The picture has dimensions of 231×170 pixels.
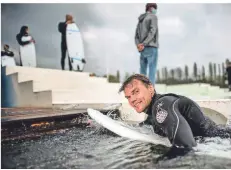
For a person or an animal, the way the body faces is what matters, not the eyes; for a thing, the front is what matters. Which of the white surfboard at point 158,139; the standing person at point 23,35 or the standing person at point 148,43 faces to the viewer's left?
the white surfboard

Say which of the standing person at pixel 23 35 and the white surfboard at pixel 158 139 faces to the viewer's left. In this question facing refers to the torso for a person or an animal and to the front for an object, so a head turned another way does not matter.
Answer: the white surfboard

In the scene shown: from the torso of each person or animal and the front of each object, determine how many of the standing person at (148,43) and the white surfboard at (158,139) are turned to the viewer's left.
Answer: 1

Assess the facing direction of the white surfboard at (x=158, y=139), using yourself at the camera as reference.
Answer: facing to the left of the viewer

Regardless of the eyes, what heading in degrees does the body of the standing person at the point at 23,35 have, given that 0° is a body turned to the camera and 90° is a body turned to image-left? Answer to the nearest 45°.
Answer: approximately 315°

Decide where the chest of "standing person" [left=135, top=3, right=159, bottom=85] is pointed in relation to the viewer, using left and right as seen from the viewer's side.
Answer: facing away from the viewer and to the right of the viewer
